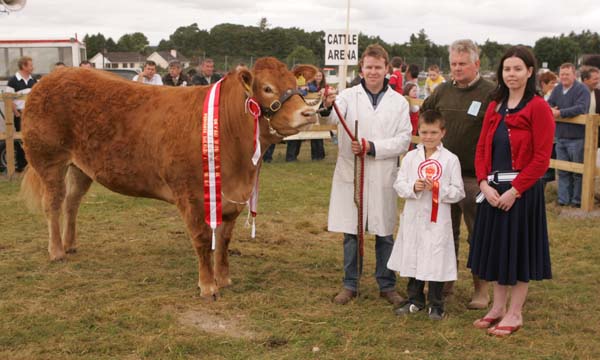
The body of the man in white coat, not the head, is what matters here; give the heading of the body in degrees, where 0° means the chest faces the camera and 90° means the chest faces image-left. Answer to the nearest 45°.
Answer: approximately 0°

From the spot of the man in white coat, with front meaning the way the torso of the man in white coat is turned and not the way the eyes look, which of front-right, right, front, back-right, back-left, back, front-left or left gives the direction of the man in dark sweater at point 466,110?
left

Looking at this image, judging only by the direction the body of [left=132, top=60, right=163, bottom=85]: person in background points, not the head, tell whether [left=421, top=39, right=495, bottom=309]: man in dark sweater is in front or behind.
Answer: in front

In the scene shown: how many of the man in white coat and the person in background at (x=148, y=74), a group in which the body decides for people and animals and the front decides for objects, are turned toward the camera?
2

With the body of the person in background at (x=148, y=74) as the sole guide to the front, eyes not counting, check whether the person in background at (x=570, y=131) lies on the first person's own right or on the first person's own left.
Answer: on the first person's own left

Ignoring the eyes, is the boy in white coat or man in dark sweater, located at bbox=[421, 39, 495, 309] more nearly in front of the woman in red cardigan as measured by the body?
the boy in white coat

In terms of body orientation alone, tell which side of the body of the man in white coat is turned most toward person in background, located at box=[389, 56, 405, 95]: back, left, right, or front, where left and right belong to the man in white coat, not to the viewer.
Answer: back

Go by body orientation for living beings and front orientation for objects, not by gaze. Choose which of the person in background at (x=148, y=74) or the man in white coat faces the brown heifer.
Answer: the person in background

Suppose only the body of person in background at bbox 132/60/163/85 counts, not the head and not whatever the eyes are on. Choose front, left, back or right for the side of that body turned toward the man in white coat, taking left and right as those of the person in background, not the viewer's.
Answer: front

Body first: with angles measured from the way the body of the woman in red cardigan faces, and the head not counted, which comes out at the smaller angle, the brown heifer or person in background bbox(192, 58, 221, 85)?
the brown heifer

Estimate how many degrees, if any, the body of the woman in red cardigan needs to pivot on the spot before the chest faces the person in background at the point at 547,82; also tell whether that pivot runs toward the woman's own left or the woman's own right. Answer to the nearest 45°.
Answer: approximately 135° to the woman's own right

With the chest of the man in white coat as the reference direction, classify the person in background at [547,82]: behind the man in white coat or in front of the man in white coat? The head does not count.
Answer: behind

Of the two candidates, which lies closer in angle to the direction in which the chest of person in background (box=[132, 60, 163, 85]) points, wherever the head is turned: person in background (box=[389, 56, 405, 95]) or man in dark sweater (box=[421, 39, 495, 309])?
the man in dark sweater

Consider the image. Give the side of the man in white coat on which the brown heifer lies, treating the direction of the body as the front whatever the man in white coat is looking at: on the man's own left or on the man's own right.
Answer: on the man's own right
